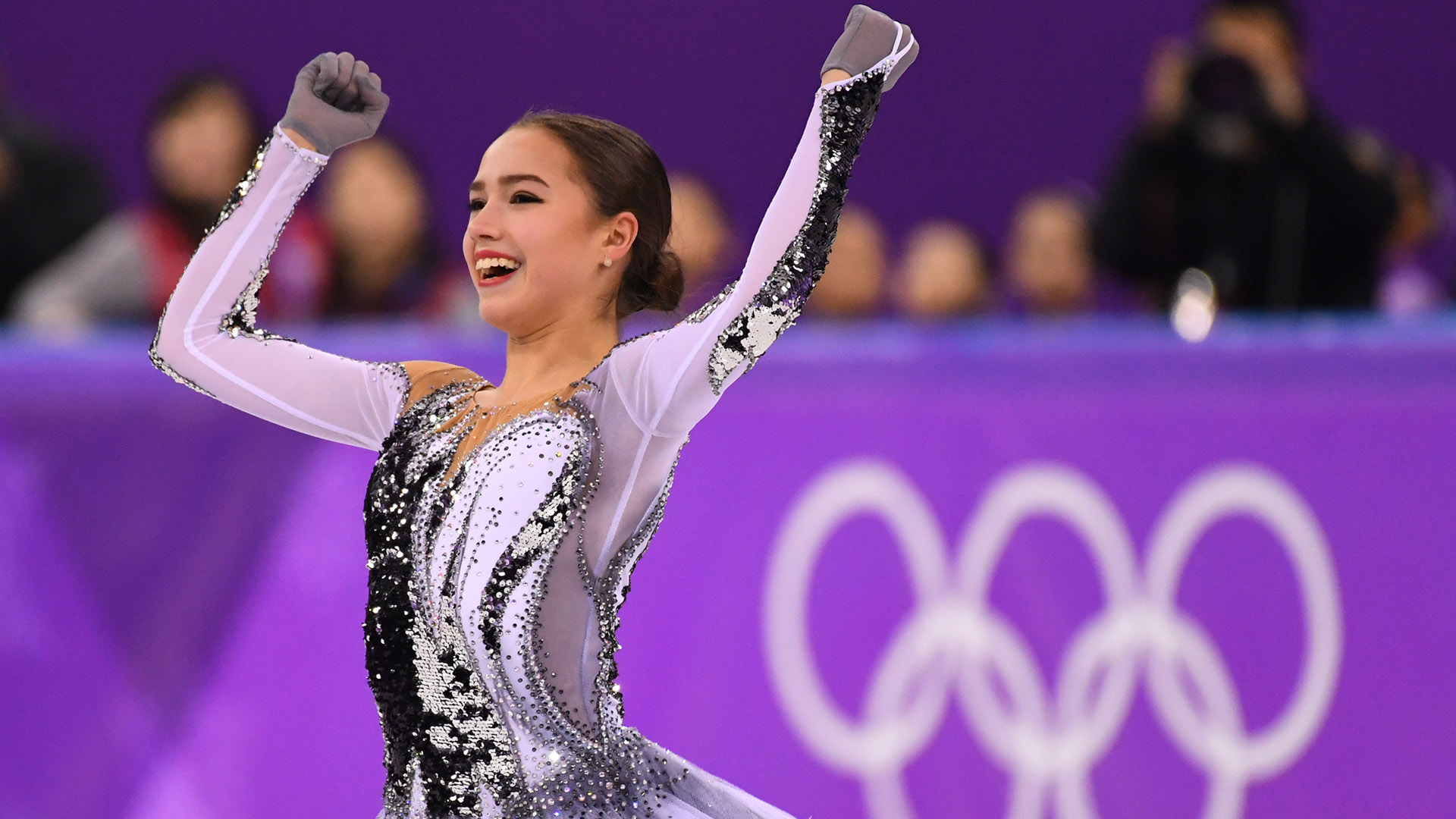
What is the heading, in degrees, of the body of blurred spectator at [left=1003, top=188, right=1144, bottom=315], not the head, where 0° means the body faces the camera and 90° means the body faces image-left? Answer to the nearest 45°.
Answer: approximately 0°

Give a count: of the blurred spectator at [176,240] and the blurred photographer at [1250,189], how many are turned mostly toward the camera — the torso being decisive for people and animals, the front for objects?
2

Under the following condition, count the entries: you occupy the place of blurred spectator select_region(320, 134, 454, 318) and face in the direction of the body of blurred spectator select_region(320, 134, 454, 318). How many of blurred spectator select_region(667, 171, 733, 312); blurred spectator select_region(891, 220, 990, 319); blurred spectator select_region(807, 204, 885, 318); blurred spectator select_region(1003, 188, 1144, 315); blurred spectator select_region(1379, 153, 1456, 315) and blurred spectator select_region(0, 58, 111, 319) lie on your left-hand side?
5

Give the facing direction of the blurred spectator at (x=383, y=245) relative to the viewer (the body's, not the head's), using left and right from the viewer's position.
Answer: facing the viewer

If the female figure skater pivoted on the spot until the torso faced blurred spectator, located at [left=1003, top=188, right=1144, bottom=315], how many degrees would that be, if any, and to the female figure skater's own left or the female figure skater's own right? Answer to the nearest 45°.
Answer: approximately 180°

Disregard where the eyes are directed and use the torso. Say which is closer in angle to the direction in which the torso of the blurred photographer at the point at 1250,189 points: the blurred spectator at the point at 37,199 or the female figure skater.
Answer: the female figure skater

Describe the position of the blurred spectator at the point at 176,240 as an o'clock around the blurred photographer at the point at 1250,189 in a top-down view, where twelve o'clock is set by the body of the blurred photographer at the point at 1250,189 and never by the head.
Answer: the blurred spectator at the point at 176,240 is roughly at 3 o'clock from the blurred photographer at the point at 1250,189.

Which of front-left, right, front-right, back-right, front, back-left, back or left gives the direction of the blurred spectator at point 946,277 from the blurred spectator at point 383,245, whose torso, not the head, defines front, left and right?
left

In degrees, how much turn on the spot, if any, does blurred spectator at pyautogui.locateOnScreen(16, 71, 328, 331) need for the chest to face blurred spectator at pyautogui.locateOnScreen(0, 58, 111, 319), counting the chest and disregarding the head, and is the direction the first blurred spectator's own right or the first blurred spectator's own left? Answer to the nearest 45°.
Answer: approximately 135° to the first blurred spectator's own right

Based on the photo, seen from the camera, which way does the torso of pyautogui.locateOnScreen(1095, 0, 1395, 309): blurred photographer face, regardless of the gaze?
toward the camera

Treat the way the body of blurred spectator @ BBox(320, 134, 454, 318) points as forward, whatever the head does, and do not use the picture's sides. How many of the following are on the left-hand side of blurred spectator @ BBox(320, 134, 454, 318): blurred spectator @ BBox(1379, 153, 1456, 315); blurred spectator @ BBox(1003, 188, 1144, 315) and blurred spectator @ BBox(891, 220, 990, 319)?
3

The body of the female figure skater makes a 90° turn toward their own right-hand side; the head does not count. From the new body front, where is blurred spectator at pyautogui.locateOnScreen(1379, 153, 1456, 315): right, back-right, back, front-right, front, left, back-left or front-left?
right

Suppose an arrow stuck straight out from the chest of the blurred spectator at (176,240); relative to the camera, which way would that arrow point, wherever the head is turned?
toward the camera

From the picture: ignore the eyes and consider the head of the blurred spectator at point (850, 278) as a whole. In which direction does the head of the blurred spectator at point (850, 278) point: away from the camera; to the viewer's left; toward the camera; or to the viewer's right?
toward the camera

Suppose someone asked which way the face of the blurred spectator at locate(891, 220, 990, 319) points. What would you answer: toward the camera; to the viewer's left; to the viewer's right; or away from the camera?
toward the camera

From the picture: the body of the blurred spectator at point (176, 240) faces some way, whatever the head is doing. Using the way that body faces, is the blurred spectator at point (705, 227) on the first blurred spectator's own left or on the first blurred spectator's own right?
on the first blurred spectator's own left

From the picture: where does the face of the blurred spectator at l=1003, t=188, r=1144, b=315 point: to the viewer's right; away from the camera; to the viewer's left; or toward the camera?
toward the camera
